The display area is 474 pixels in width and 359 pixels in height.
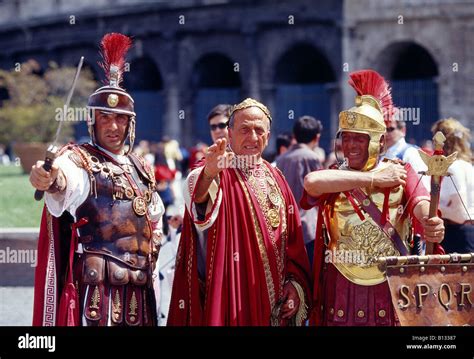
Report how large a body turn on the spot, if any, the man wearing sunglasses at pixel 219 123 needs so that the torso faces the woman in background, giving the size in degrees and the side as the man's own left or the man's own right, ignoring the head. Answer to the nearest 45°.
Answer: approximately 90° to the man's own left

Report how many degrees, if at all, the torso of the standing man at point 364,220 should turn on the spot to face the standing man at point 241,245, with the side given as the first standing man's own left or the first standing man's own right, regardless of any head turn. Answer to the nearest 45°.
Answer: approximately 90° to the first standing man's own right

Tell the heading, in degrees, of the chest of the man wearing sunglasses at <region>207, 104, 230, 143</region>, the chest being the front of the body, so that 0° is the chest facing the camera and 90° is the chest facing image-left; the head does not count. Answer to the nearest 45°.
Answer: approximately 0°

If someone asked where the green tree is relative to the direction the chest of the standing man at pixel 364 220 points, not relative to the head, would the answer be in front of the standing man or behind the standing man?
behind

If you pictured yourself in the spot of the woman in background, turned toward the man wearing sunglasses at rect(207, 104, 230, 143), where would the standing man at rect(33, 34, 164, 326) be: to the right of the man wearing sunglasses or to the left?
left

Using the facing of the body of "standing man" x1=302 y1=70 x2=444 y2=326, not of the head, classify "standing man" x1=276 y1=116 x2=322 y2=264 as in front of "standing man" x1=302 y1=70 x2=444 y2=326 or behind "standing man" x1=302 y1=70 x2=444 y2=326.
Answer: behind

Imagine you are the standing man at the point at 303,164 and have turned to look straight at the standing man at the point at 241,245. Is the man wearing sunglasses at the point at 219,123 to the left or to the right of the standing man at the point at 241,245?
right

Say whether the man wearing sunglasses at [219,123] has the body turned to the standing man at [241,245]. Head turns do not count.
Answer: yes

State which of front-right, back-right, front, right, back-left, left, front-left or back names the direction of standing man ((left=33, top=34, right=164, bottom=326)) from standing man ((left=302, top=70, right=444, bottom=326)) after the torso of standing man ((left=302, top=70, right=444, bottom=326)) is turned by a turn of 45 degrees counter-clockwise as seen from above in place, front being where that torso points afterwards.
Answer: back-right

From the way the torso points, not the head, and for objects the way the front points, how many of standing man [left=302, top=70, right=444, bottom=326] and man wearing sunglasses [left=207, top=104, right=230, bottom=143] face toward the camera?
2
